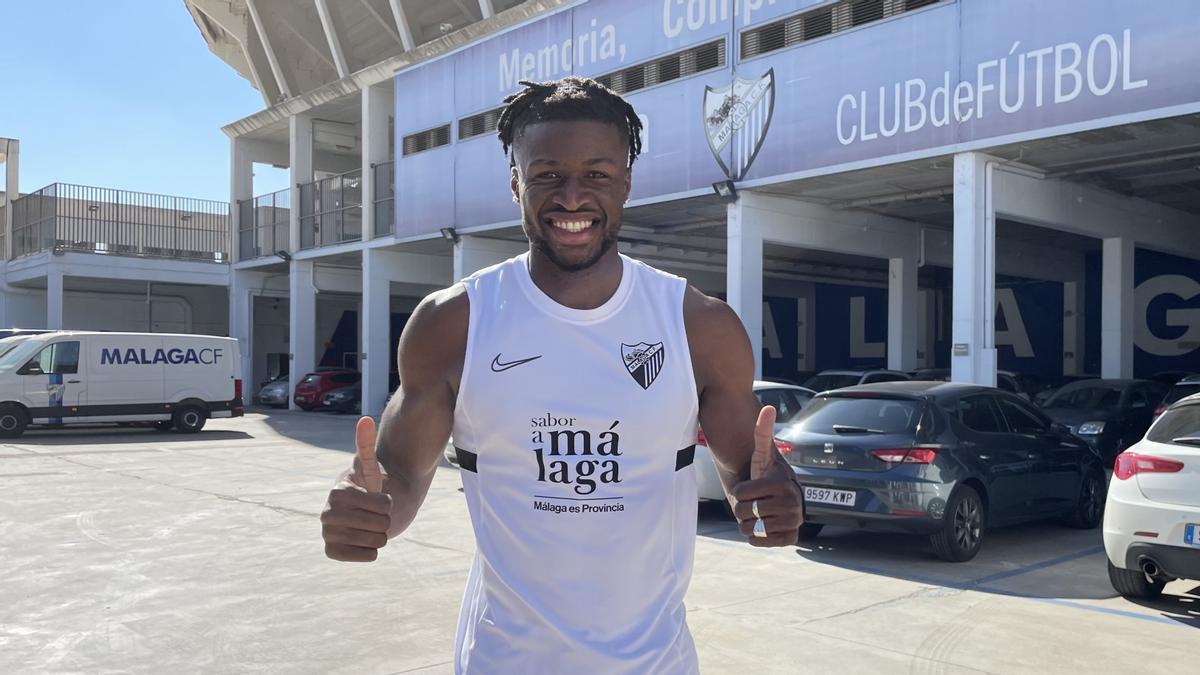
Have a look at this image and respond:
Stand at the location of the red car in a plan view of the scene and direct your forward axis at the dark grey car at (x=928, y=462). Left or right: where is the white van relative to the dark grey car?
right

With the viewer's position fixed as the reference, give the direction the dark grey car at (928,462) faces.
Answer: facing away from the viewer and to the right of the viewer

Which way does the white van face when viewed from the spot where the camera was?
facing to the left of the viewer

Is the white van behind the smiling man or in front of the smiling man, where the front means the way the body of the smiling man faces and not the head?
behind

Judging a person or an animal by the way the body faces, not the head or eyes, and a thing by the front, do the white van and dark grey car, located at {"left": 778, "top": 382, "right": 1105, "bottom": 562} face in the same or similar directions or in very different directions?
very different directions

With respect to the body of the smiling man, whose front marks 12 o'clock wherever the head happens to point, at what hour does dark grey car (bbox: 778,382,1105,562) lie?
The dark grey car is roughly at 7 o'clock from the smiling man.

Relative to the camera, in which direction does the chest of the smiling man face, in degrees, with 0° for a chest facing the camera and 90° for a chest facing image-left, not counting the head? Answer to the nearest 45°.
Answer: approximately 0°

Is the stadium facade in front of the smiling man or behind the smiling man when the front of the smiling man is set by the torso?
behind
